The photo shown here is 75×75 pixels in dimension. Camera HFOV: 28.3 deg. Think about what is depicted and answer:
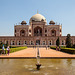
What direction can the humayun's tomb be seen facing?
toward the camera
